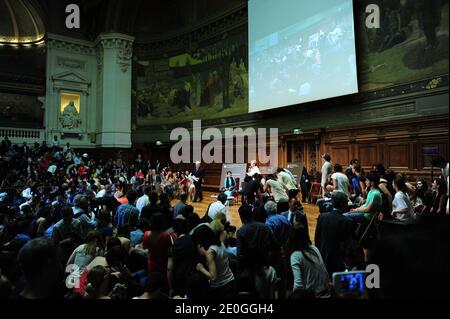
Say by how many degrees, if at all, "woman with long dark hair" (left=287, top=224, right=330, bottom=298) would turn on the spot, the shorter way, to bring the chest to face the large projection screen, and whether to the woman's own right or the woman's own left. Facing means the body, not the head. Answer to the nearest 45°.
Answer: approximately 45° to the woman's own right

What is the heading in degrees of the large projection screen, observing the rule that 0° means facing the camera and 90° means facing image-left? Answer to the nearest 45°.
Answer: approximately 45°

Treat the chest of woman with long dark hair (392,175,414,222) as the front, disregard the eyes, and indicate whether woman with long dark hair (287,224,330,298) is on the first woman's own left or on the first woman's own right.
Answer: on the first woman's own left

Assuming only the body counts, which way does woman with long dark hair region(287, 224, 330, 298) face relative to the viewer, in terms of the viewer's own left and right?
facing away from the viewer and to the left of the viewer

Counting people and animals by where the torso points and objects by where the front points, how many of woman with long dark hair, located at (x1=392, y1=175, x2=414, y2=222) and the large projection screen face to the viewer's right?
0

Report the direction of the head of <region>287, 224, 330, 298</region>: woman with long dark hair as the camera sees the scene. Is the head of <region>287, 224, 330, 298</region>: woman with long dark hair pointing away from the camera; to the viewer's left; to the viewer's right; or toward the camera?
away from the camera

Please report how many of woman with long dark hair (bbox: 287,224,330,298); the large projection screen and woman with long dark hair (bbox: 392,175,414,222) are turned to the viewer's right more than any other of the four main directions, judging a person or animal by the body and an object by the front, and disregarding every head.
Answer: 0

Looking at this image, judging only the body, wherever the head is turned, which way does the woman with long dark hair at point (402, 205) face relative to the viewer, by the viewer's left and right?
facing to the left of the viewer

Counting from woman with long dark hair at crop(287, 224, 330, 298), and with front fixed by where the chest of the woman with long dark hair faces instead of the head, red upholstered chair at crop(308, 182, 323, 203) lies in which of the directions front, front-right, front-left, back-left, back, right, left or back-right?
front-right

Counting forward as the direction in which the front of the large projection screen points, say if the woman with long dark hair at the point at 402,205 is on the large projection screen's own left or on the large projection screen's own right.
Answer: on the large projection screen's own left

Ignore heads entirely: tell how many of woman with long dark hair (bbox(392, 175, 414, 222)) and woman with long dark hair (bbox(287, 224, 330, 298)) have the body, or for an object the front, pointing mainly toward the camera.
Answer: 0
